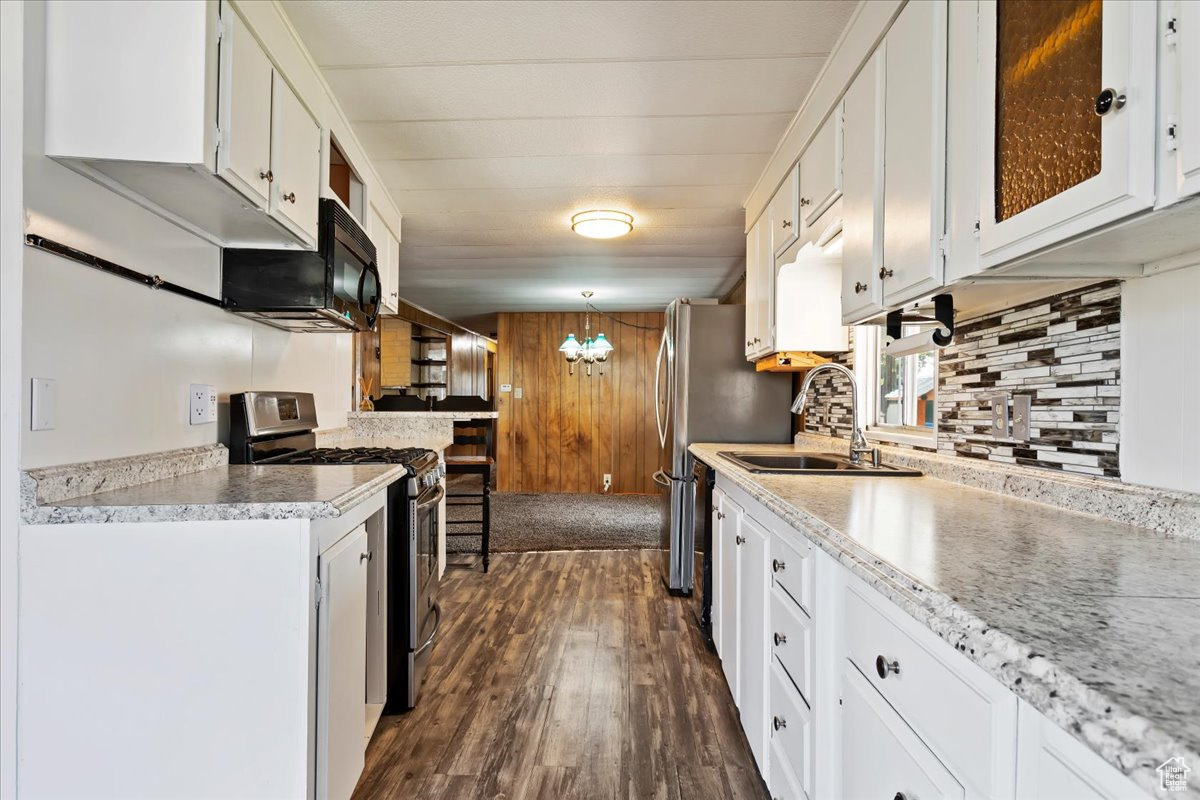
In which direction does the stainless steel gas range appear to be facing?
to the viewer's right

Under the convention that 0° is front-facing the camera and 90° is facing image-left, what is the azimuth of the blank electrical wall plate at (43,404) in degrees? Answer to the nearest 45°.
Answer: approximately 315°

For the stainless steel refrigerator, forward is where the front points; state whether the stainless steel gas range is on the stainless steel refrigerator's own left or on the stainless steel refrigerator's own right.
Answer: on the stainless steel refrigerator's own left

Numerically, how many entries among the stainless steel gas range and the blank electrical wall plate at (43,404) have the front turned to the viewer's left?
0

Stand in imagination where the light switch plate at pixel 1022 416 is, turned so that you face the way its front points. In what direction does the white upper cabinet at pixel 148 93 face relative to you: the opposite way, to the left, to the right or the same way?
the opposite way

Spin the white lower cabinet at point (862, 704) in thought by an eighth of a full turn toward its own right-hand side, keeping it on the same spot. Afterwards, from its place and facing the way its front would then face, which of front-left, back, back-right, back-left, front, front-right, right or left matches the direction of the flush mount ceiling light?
front-right

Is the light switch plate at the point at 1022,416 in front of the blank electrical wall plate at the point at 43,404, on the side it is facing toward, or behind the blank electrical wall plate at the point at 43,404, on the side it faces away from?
in front

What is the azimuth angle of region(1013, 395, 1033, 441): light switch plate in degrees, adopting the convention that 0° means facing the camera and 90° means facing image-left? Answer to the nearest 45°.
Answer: approximately 45°

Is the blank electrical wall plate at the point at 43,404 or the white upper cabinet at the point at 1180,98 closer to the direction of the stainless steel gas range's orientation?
the white upper cabinet

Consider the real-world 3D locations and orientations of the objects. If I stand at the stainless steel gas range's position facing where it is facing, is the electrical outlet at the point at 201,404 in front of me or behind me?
behind

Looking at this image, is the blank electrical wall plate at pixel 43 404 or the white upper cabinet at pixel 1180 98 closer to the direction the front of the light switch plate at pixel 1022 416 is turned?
the blank electrical wall plate

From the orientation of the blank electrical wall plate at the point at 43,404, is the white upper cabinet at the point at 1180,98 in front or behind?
in front

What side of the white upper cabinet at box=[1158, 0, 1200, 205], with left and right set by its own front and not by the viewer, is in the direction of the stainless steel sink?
right

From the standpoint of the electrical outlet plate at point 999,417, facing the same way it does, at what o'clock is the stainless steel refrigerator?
The stainless steel refrigerator is roughly at 3 o'clock from the electrical outlet plate.

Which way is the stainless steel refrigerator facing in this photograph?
to the viewer's left
